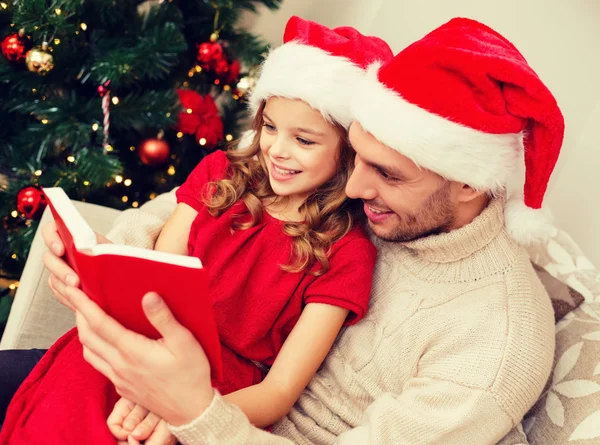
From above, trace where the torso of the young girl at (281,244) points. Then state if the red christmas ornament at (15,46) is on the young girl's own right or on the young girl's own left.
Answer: on the young girl's own right

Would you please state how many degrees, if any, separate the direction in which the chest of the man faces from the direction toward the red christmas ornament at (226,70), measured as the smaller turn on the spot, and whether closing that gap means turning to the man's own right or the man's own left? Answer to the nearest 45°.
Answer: approximately 90° to the man's own right

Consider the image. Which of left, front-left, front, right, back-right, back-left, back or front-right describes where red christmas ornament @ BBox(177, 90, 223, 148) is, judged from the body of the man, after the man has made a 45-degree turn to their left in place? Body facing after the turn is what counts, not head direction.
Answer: back-right

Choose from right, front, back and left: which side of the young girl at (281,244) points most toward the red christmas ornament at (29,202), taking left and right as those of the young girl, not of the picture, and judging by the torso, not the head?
right

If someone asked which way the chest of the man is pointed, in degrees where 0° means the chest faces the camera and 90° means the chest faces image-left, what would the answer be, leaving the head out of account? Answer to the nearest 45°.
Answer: approximately 45°
